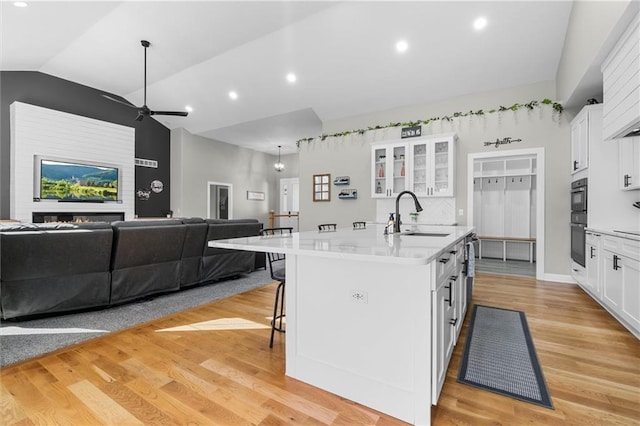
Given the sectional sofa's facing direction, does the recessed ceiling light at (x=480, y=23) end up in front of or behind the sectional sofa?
behind

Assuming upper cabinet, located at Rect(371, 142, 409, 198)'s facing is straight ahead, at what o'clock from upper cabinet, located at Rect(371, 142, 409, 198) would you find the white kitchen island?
The white kitchen island is roughly at 12 o'clock from the upper cabinet.

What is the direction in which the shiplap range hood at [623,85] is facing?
to the viewer's left

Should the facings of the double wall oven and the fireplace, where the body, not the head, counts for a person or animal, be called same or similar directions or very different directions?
very different directions

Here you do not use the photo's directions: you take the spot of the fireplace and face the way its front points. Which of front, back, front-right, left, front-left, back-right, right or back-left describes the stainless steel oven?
front-left

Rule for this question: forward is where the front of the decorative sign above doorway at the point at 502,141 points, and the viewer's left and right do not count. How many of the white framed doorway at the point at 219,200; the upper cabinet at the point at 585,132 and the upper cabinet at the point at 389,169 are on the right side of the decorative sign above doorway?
2

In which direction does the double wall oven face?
to the viewer's left

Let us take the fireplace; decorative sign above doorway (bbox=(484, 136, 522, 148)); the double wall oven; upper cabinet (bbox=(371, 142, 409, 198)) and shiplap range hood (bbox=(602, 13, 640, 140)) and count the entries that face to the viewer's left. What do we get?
2

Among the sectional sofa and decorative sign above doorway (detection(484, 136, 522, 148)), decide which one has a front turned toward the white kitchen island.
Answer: the decorative sign above doorway

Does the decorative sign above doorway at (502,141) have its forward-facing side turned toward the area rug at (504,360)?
yes

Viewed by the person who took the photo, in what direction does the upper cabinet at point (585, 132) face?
facing to the left of the viewer

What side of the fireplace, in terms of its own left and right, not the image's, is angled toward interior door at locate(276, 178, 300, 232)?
left

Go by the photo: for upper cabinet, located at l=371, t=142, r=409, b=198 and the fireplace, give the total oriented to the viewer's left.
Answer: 0

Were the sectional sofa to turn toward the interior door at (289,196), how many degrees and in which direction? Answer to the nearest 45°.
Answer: approximately 90° to its right

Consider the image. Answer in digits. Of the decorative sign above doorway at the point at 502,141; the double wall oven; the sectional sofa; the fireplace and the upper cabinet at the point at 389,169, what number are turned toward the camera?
3

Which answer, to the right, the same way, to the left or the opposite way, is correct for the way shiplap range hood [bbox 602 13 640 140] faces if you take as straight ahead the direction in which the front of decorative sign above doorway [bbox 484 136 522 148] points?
to the right

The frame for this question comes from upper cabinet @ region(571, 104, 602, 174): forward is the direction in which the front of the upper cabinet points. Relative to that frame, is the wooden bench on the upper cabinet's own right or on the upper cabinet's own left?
on the upper cabinet's own right

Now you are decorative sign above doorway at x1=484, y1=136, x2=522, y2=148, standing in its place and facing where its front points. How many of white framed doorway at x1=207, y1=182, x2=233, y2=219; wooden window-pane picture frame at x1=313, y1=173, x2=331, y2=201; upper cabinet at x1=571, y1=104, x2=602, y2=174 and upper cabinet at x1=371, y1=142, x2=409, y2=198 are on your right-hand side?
3
